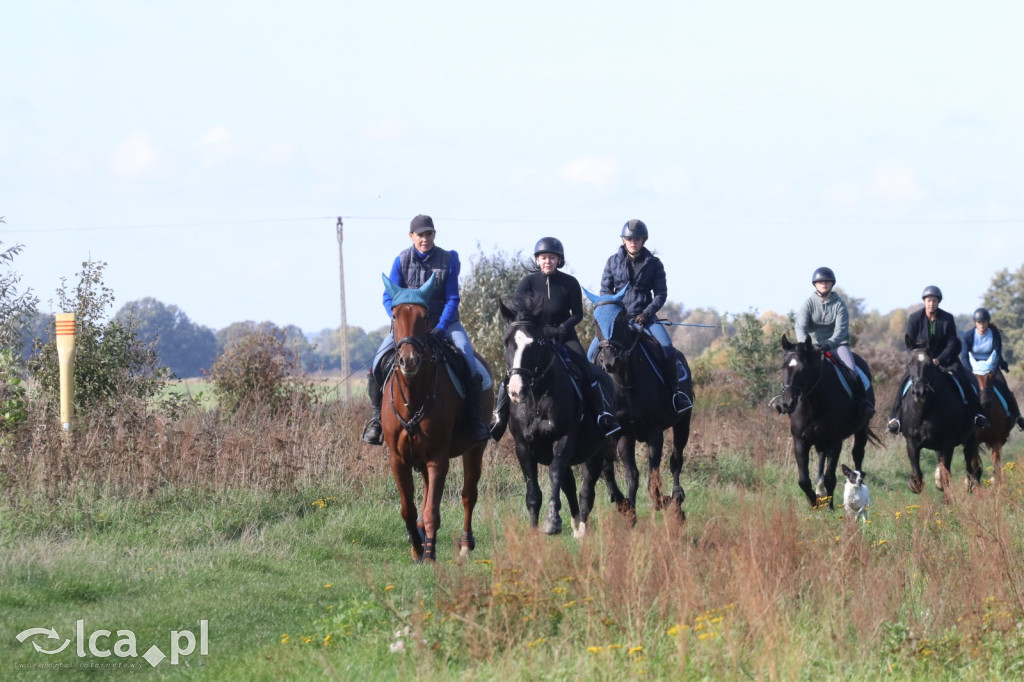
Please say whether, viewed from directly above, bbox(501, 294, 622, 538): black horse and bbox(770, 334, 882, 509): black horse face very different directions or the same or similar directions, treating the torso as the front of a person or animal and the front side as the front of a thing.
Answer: same or similar directions

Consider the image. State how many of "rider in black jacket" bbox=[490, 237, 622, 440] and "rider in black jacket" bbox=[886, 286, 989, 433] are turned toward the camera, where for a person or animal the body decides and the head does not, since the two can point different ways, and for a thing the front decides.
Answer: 2

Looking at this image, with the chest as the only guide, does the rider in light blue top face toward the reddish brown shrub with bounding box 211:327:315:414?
no

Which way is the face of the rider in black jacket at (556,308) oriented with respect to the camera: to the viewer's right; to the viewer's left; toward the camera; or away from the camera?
toward the camera

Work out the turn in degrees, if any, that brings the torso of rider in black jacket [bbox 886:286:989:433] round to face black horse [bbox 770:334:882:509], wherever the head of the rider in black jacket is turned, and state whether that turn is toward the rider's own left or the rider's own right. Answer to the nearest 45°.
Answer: approximately 45° to the rider's own right

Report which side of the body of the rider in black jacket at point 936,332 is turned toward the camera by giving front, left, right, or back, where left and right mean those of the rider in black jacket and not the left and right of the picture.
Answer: front

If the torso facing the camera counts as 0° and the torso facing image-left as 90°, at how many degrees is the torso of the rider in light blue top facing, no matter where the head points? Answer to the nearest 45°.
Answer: approximately 0°

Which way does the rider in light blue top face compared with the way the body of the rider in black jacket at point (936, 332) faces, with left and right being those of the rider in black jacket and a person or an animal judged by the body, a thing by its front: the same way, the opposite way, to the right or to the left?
the same way

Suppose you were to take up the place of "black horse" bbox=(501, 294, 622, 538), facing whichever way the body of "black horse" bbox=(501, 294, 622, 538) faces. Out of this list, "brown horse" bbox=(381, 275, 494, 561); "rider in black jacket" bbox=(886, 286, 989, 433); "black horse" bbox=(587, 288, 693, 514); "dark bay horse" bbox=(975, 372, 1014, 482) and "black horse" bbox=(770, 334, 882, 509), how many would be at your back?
4

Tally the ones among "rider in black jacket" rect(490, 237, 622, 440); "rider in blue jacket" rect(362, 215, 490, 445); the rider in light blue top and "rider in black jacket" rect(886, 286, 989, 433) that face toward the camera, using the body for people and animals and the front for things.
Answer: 4

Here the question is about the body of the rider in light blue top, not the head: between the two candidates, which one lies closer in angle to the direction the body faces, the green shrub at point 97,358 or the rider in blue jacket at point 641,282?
the rider in blue jacket

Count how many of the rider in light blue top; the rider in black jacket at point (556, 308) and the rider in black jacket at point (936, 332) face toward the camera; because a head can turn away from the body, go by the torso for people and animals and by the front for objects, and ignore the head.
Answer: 3

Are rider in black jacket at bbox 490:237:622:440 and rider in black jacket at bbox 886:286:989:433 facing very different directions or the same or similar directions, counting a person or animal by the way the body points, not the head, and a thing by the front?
same or similar directions

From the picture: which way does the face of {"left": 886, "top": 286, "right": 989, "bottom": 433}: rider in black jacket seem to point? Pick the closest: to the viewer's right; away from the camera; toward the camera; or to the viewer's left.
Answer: toward the camera

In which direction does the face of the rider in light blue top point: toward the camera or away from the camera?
toward the camera
